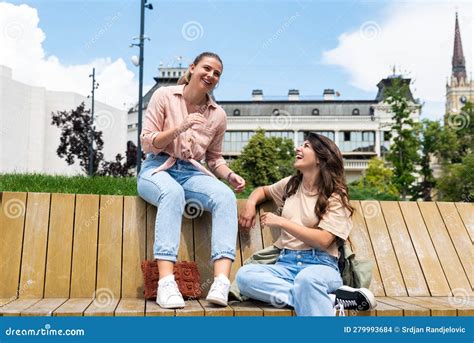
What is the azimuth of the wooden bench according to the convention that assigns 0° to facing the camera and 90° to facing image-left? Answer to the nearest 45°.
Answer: approximately 0°

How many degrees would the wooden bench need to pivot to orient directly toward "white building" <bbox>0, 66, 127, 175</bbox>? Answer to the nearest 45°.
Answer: approximately 180°

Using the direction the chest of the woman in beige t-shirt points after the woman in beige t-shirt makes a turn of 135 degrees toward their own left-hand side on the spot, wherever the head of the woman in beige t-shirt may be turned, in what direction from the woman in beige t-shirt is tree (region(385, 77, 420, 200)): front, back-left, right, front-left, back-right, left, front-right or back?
left

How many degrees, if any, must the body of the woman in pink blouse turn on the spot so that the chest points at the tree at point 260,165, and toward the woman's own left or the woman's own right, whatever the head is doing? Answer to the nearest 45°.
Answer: approximately 180°

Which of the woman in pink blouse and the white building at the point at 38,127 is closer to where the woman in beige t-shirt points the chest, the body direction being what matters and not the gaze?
the woman in pink blouse

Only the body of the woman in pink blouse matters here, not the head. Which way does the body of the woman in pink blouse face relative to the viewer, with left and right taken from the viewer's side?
facing the viewer

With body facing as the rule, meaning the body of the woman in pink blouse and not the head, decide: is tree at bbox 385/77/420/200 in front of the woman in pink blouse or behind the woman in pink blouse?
behind

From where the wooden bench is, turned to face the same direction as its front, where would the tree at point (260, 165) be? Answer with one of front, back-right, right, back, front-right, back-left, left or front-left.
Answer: back

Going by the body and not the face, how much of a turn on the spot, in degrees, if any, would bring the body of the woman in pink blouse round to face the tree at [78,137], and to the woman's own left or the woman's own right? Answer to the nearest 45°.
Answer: approximately 180°

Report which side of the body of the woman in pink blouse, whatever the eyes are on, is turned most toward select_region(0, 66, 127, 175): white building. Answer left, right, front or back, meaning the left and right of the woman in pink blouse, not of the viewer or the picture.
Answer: back

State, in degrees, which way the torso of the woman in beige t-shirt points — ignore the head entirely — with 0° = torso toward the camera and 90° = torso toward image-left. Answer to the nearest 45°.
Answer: approximately 45°

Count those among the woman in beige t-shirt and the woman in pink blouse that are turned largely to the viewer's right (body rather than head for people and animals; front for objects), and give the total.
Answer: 0

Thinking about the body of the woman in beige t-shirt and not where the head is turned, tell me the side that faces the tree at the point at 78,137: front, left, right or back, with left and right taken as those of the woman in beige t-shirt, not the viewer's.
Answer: right
